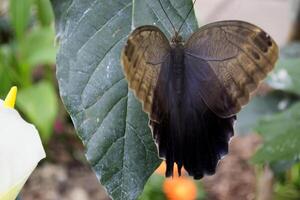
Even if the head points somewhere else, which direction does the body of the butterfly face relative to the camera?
away from the camera
